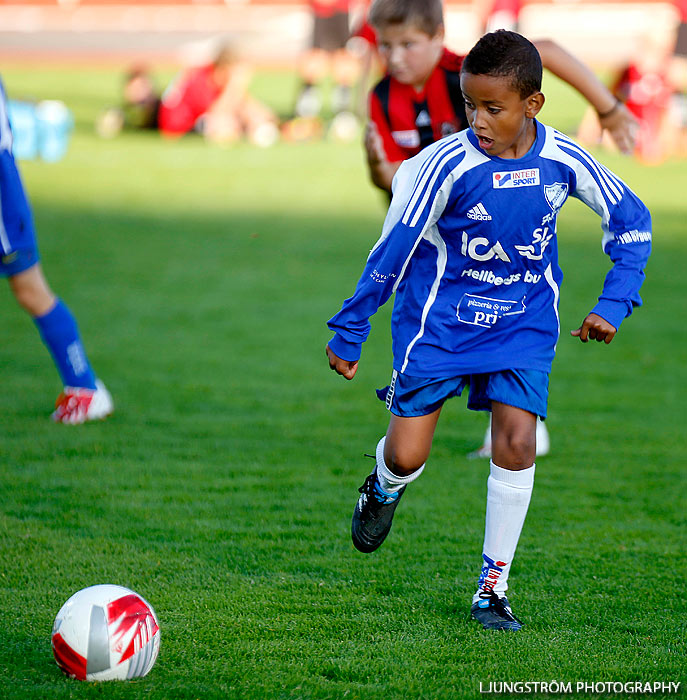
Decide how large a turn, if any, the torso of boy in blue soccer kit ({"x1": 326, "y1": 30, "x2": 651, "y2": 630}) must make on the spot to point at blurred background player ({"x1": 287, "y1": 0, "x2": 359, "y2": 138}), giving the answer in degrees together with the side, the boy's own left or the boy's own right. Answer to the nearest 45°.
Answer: approximately 180°

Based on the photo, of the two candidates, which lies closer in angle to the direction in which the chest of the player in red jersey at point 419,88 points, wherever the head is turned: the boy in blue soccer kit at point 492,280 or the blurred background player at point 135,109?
the boy in blue soccer kit

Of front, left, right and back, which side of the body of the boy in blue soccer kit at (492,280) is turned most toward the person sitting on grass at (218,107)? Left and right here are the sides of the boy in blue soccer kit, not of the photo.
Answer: back

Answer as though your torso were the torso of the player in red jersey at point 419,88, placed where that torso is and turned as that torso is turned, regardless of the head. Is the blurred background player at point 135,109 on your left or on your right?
on your right

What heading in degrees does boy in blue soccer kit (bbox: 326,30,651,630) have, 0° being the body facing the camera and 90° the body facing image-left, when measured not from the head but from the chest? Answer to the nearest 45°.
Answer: approximately 0°

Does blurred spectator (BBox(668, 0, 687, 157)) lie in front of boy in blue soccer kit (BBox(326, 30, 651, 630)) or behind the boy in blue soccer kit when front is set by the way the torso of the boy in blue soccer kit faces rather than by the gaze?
behind

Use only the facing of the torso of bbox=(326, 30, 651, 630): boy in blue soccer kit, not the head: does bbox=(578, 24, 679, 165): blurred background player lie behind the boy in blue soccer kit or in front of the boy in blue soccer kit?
behind
